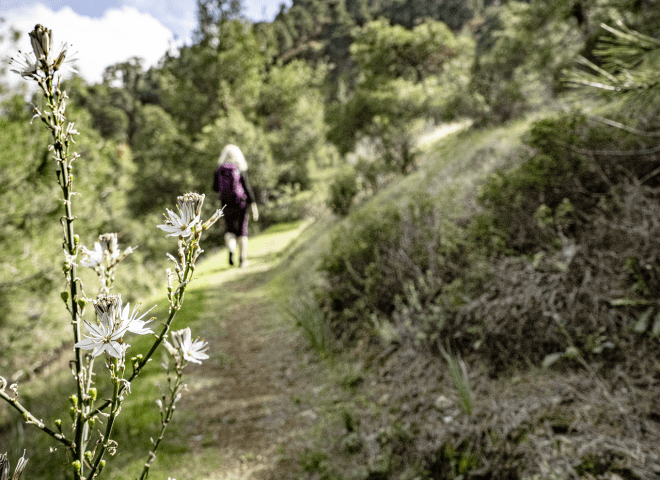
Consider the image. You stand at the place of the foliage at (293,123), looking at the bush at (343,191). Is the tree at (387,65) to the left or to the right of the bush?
left

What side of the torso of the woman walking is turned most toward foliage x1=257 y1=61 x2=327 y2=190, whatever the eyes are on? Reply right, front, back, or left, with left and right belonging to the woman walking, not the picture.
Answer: front

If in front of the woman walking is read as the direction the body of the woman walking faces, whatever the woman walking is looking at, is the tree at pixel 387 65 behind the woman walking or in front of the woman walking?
in front

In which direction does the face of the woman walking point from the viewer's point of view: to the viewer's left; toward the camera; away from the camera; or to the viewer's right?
away from the camera

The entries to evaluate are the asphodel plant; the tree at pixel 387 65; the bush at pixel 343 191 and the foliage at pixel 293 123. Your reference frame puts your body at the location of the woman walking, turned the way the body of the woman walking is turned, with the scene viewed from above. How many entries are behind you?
1

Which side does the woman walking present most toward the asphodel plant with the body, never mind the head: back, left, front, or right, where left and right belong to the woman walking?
back

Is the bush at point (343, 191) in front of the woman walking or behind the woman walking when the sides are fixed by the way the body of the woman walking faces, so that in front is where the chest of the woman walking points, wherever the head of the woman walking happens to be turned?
in front

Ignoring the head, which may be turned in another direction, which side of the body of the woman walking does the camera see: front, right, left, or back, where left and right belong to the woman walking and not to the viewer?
back

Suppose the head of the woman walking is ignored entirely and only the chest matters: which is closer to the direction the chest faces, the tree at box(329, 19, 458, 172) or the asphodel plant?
the tree

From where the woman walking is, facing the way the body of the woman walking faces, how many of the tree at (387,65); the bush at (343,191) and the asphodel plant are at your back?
1
